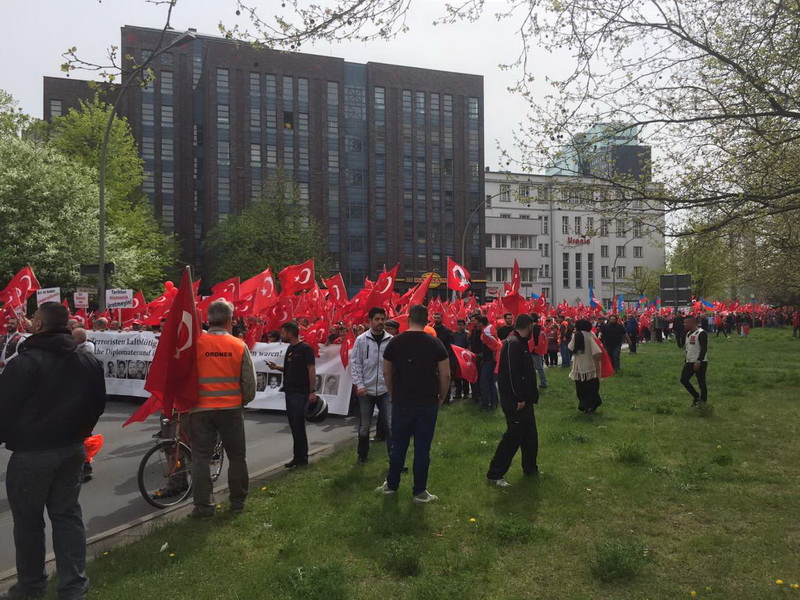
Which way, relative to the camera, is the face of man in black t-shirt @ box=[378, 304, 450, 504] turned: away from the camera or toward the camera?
away from the camera

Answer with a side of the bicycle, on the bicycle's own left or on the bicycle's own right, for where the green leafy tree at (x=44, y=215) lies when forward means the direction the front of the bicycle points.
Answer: on the bicycle's own right

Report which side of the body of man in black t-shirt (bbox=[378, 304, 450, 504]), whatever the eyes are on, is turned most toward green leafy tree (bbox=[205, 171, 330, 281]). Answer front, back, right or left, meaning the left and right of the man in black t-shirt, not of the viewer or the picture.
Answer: front

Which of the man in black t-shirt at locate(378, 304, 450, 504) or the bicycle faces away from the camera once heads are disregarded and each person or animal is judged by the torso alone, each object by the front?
the man in black t-shirt

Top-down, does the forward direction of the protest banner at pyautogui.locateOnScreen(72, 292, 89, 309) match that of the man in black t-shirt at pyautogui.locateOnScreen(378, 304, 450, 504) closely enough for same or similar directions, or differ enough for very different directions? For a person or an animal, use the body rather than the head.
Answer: very different directions

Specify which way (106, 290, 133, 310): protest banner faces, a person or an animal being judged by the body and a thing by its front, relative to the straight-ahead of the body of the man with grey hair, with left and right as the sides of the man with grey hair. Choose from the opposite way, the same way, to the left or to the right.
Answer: the opposite way

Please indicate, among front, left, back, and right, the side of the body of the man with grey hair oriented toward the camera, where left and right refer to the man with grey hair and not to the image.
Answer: back

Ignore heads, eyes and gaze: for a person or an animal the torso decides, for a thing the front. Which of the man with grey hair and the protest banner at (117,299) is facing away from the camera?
the man with grey hair

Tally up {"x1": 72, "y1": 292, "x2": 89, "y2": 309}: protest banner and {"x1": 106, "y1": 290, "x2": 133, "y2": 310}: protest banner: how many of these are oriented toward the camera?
2

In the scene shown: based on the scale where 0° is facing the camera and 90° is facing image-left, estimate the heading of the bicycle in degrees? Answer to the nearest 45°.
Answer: approximately 45°

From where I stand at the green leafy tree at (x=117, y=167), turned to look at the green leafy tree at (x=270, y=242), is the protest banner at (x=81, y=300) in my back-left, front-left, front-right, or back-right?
back-right

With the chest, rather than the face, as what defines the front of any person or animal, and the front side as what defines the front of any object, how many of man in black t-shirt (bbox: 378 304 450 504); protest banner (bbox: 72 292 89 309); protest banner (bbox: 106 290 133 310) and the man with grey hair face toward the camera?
2

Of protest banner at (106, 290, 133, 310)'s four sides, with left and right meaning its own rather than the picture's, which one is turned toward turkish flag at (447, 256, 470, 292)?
left

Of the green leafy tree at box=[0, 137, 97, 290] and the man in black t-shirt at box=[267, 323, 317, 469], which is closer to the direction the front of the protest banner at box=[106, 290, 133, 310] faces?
the man in black t-shirt

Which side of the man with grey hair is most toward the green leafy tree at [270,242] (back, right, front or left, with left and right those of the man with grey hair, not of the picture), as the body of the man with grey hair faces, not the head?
front
